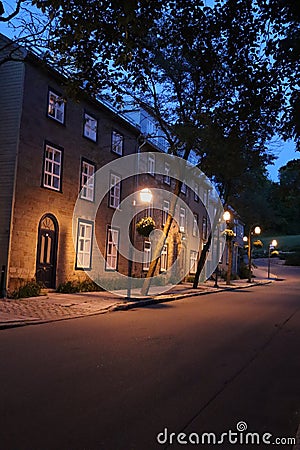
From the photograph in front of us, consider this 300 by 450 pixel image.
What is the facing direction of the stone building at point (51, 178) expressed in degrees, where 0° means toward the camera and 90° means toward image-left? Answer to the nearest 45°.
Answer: approximately 315°

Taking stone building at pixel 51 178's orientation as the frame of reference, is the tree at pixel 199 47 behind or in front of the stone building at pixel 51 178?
in front
